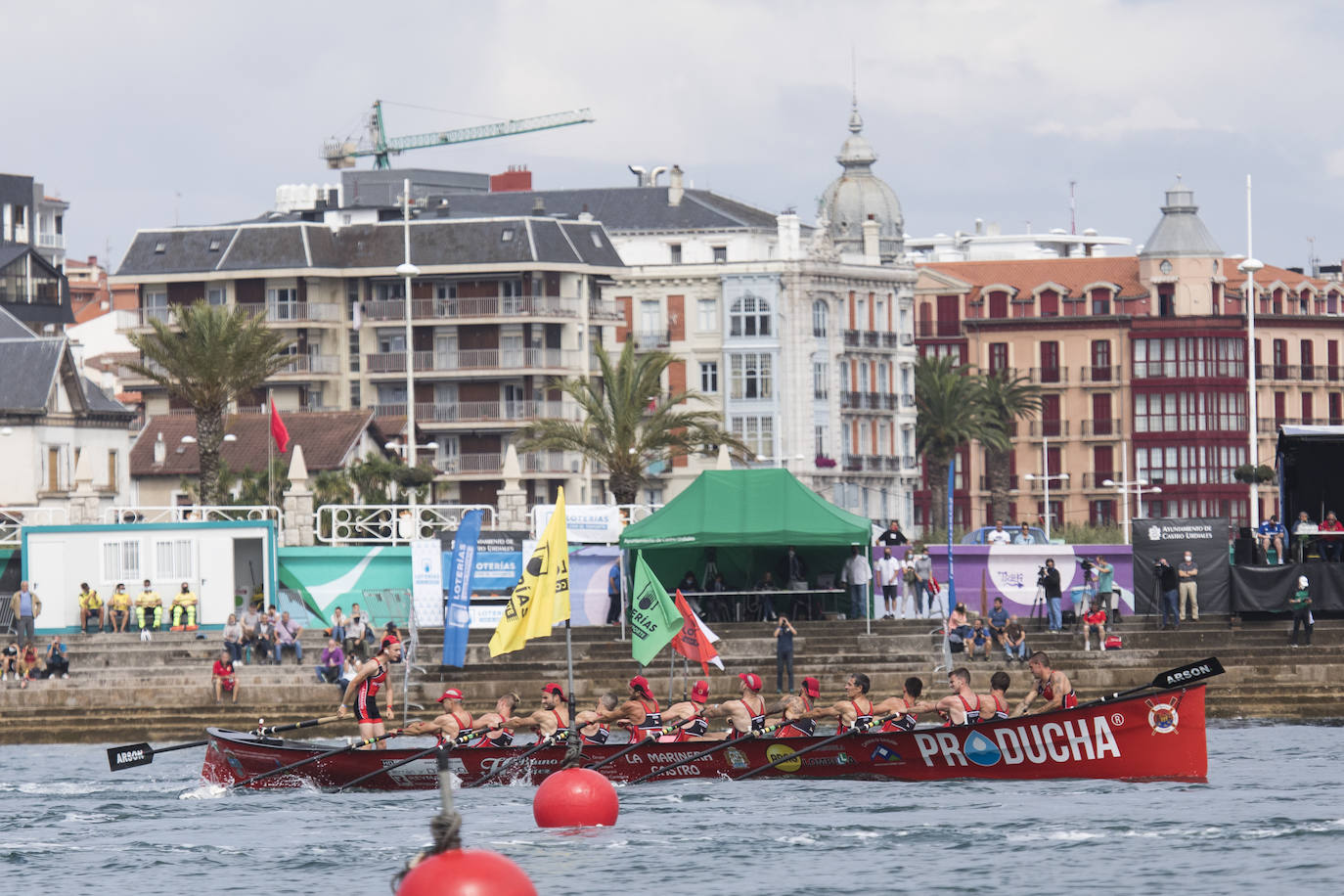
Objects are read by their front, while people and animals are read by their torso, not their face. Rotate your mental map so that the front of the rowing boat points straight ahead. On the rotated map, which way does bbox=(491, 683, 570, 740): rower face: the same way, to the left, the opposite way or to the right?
the opposite way

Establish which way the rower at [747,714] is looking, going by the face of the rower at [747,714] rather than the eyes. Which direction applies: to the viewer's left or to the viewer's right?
to the viewer's left

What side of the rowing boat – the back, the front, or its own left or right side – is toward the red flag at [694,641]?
left

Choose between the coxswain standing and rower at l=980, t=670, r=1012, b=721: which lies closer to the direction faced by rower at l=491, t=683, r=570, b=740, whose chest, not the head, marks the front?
the coxswain standing

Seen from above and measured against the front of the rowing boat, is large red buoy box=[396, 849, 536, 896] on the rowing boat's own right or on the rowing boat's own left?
on the rowing boat's own right

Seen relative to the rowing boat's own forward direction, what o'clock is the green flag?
The green flag is roughly at 8 o'clock from the rowing boat.

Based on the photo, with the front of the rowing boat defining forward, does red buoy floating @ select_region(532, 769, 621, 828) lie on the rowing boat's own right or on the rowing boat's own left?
on the rowing boat's own right

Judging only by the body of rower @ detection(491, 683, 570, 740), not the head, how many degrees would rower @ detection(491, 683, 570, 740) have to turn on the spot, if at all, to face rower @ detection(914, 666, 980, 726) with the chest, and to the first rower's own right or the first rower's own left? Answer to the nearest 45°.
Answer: approximately 180°

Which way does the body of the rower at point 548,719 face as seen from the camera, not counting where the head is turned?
to the viewer's left

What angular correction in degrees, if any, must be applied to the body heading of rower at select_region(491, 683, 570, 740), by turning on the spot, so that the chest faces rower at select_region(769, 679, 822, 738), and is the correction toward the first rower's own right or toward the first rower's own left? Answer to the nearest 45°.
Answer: approximately 180°

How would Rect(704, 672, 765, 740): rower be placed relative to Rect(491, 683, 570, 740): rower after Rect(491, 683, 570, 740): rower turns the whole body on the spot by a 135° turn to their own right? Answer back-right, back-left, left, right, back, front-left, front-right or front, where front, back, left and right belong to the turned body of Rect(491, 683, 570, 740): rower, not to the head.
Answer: front-right

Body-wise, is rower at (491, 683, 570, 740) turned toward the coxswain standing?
yes

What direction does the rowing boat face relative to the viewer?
to the viewer's right

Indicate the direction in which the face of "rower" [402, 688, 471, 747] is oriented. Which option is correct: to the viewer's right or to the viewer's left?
to the viewer's left
